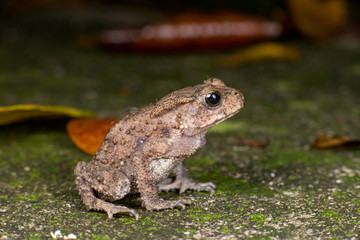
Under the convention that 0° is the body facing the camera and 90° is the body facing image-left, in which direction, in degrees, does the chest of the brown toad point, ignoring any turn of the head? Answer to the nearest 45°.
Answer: approximately 270°

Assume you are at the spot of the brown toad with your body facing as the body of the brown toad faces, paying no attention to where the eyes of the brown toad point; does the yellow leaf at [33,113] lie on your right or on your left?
on your left

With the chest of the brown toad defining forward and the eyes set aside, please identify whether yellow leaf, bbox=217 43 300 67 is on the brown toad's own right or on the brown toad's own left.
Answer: on the brown toad's own left

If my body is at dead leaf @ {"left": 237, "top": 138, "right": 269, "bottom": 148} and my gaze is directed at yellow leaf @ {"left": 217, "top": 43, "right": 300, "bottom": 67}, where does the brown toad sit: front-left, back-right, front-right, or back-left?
back-left

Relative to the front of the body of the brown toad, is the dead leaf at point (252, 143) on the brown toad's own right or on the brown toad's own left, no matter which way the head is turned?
on the brown toad's own left

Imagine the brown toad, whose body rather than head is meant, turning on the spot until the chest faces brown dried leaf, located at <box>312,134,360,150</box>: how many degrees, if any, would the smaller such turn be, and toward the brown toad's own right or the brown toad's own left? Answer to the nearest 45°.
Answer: approximately 45° to the brown toad's own left

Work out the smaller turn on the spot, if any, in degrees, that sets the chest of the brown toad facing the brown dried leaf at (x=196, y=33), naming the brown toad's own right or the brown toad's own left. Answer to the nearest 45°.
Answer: approximately 90° to the brown toad's own left

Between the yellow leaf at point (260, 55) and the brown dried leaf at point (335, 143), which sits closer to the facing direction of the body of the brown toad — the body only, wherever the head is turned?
the brown dried leaf

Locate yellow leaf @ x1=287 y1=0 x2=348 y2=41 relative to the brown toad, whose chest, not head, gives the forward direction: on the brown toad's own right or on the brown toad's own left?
on the brown toad's own left
